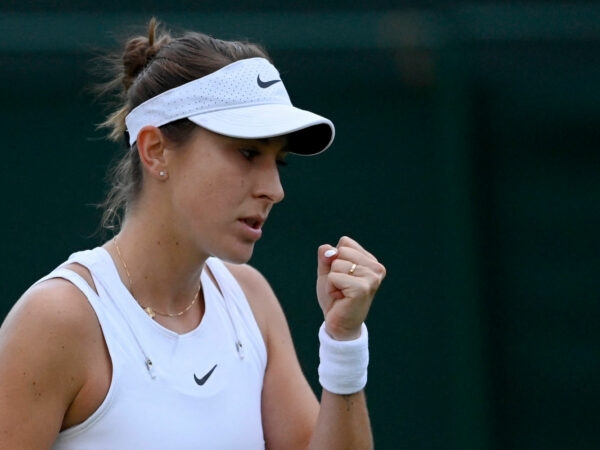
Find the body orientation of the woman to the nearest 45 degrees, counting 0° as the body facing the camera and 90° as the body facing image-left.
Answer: approximately 315°
